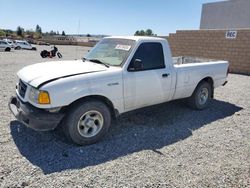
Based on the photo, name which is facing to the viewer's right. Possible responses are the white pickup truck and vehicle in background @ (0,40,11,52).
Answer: the vehicle in background

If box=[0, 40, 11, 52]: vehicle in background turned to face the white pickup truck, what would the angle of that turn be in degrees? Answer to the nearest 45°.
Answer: approximately 90° to its right

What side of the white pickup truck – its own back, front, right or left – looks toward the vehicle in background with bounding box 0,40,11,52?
right

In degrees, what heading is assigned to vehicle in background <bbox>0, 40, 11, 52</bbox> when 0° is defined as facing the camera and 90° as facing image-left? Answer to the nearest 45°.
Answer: approximately 270°

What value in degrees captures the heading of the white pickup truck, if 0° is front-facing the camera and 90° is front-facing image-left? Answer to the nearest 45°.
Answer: approximately 45°
